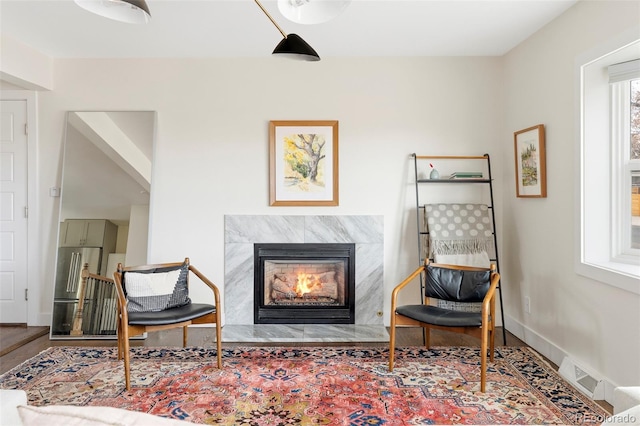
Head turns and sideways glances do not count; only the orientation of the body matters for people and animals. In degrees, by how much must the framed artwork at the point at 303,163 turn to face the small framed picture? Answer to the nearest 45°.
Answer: approximately 90° to its left

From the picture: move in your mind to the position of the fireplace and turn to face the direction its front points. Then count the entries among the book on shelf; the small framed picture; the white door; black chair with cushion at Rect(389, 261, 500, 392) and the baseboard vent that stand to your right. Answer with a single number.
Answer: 1

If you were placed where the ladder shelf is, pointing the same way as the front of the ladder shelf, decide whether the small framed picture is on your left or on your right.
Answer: on your left

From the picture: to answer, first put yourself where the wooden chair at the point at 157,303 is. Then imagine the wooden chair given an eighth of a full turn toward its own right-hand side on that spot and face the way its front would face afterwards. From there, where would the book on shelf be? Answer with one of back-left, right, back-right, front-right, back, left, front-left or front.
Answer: left

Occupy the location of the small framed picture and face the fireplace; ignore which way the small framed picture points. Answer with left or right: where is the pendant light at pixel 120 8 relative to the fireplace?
left

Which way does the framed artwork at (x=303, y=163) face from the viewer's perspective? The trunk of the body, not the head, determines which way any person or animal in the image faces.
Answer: toward the camera

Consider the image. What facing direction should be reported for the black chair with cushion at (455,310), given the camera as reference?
facing the viewer and to the left of the viewer

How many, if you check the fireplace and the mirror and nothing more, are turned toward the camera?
2

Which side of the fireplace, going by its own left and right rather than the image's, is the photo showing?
front

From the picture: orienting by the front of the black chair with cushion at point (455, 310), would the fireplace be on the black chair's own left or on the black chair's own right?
on the black chair's own right
